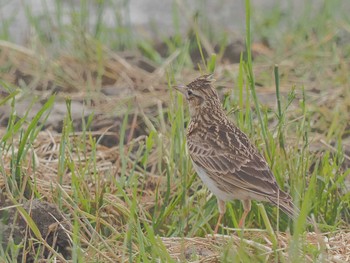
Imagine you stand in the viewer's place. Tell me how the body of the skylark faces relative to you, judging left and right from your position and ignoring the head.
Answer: facing to the left of the viewer
